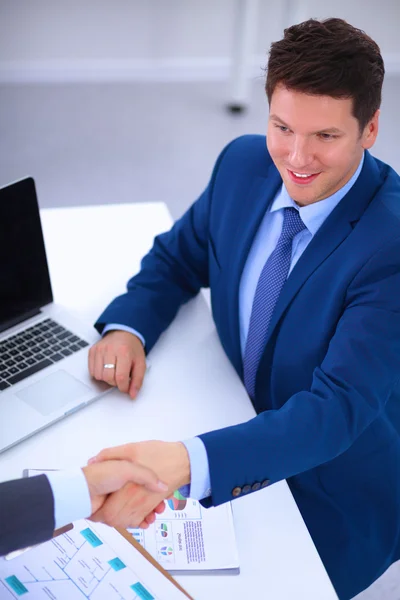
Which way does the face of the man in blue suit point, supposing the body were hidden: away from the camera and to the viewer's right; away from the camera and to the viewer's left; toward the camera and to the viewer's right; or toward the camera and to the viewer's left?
toward the camera and to the viewer's left

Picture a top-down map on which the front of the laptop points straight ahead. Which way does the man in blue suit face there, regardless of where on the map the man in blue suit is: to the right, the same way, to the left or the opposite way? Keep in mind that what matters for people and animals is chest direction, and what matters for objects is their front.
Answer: to the right

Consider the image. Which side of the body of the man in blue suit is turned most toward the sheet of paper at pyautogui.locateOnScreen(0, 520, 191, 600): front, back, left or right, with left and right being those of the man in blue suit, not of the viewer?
front

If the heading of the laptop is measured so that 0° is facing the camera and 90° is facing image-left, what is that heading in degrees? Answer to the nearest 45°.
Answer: approximately 315°

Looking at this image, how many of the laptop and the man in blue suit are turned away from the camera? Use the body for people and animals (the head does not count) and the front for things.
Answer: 0
